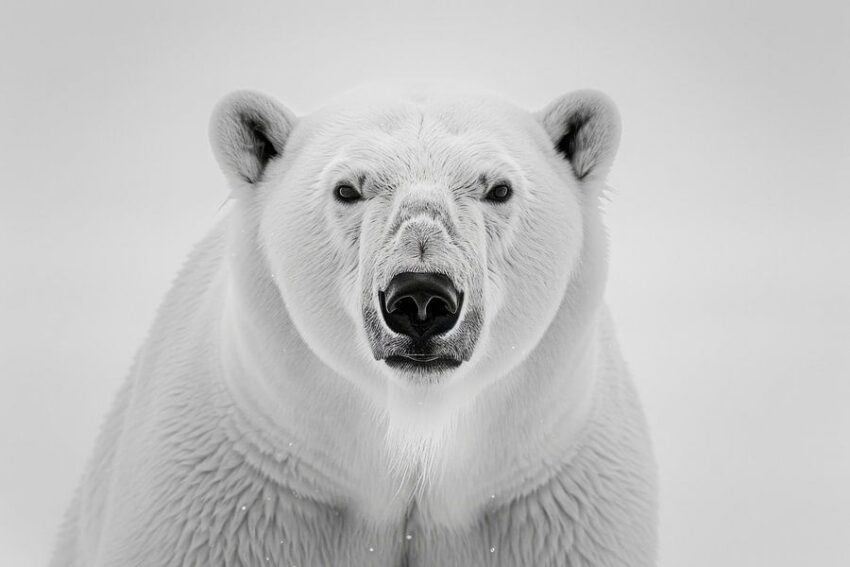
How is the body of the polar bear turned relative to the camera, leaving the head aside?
toward the camera
